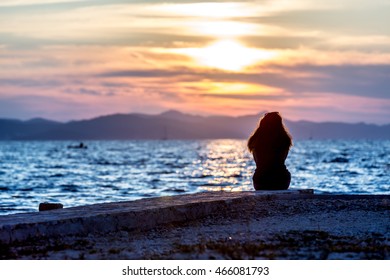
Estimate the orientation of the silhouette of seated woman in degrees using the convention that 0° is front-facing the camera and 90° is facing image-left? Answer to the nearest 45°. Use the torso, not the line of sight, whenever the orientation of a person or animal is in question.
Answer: approximately 180°
